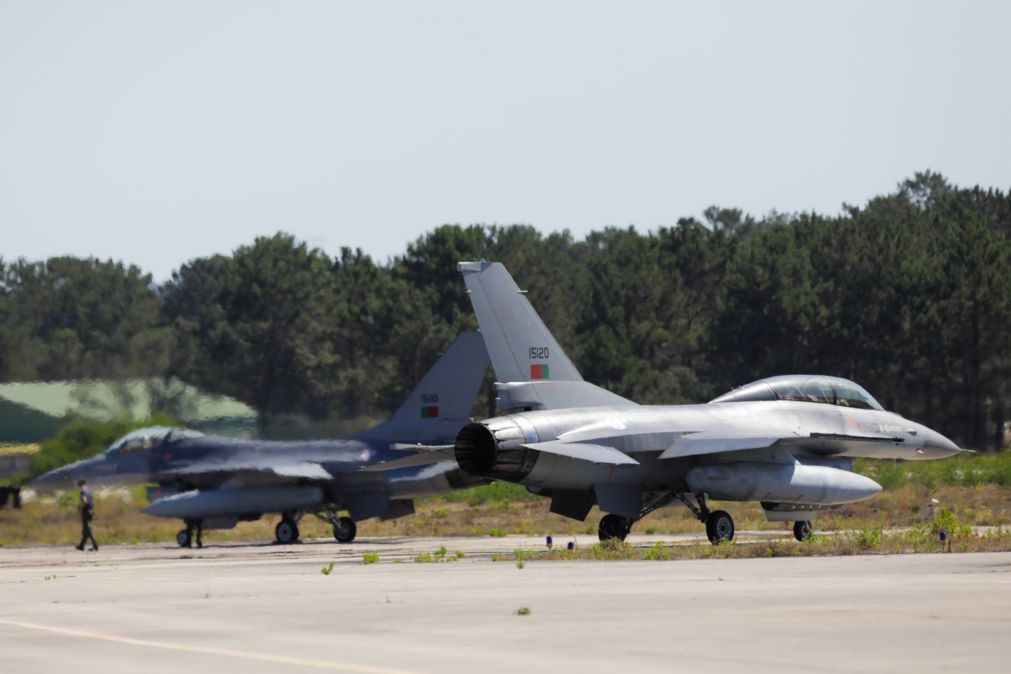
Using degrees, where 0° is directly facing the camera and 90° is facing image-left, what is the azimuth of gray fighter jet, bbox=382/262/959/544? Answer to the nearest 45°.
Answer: approximately 225°

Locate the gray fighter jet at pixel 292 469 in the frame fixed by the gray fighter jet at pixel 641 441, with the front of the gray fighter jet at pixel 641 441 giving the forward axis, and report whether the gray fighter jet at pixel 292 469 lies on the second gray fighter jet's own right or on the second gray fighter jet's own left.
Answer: on the second gray fighter jet's own left
